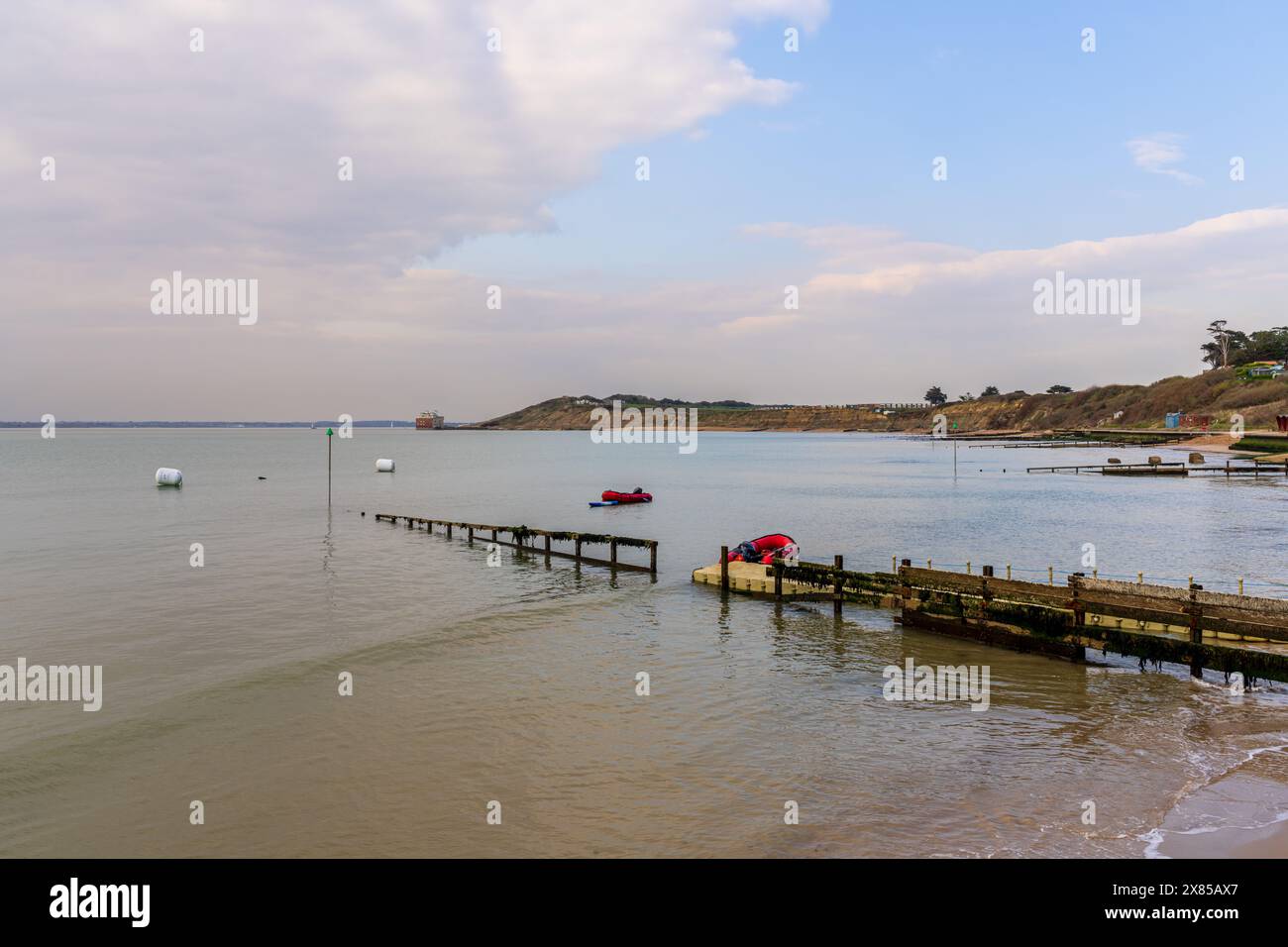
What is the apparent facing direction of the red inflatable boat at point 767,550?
to the viewer's right
